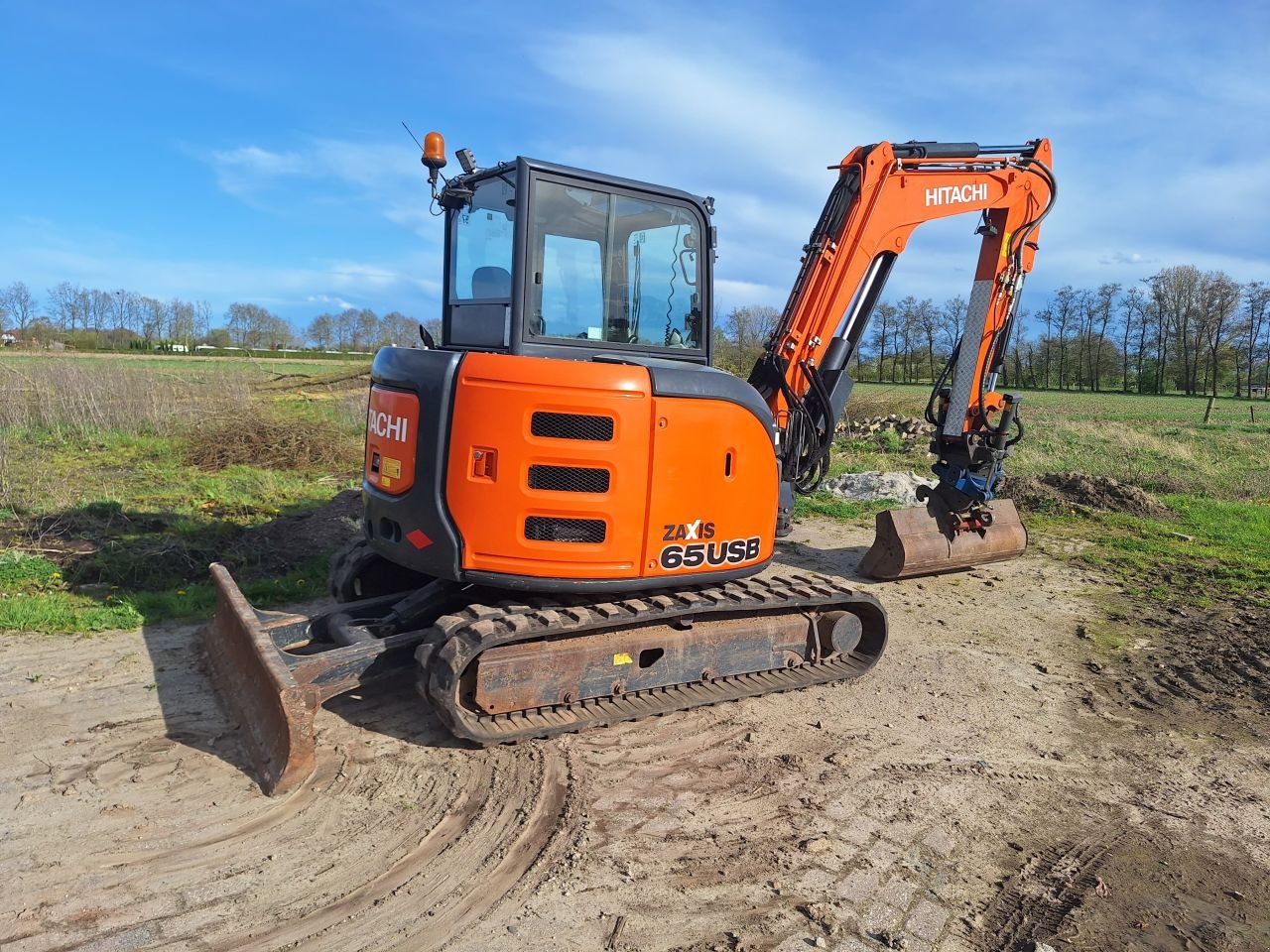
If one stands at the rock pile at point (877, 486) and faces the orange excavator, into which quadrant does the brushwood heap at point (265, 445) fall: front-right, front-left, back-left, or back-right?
front-right

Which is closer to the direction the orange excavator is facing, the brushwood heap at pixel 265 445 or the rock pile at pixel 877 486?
the rock pile

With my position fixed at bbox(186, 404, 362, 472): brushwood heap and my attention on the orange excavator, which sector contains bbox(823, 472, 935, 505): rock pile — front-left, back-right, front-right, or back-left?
front-left

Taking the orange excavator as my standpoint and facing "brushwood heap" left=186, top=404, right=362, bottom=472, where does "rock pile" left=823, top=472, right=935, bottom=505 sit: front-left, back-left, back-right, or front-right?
front-right

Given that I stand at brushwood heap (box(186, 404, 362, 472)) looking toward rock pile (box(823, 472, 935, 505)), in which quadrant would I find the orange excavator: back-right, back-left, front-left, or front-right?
front-right

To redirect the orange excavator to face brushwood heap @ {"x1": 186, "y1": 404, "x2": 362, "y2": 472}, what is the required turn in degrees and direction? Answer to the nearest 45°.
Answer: approximately 90° to its left

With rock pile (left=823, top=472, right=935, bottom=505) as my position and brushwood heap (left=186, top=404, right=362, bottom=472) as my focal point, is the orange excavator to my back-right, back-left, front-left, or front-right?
front-left

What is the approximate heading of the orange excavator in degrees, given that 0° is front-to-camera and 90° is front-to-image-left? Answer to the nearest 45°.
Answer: approximately 225°

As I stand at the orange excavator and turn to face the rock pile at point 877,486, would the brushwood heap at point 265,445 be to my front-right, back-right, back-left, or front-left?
front-left

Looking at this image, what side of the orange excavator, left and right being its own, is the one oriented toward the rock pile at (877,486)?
front
